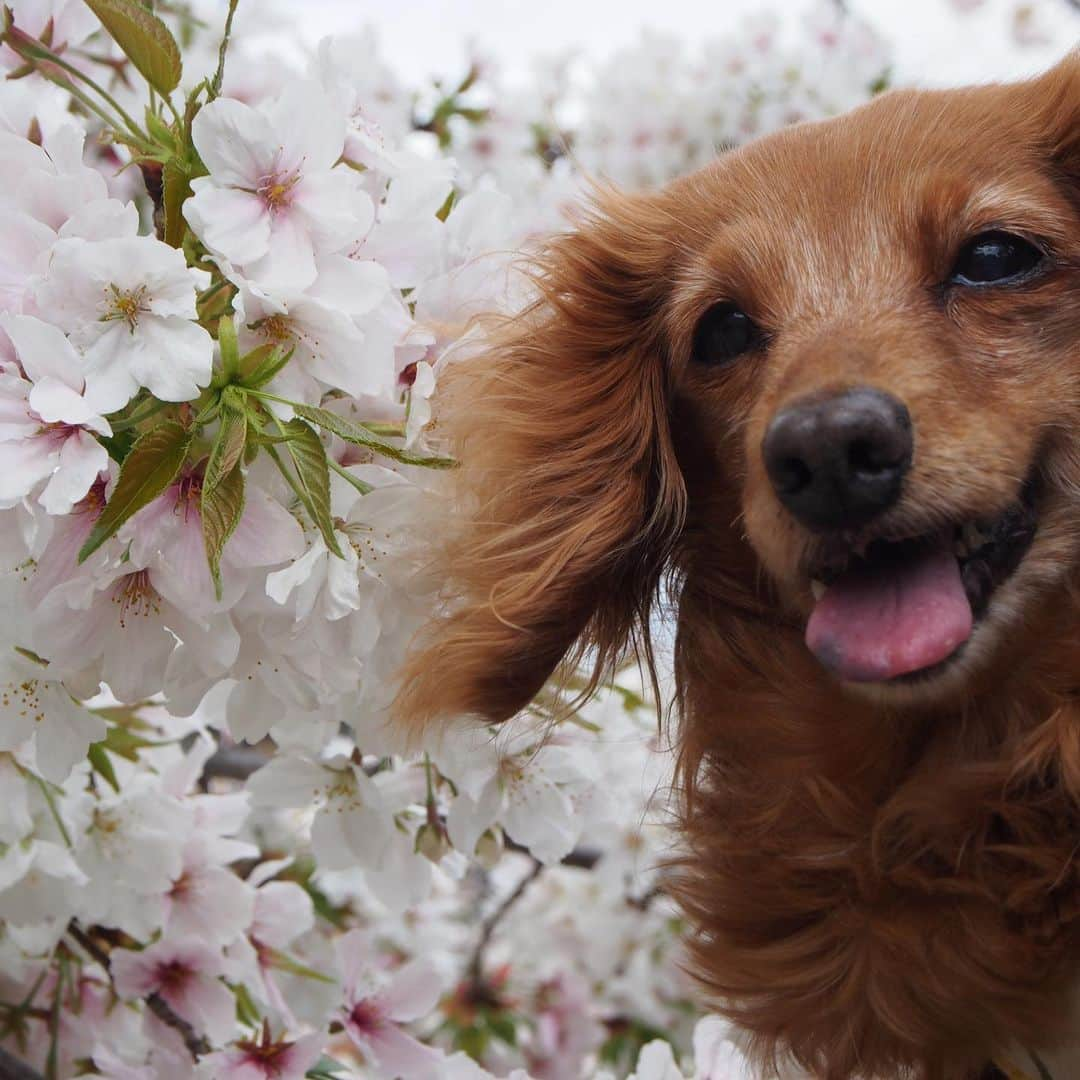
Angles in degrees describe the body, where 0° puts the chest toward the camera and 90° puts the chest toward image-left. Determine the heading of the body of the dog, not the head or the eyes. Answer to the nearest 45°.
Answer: approximately 0°

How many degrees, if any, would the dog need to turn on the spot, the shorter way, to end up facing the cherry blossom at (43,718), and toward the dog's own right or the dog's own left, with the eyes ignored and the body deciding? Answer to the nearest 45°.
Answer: approximately 45° to the dog's own right

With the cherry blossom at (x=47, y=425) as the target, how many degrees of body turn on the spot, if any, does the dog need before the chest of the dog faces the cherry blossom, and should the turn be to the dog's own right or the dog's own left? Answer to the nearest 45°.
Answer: approximately 45° to the dog's own right
